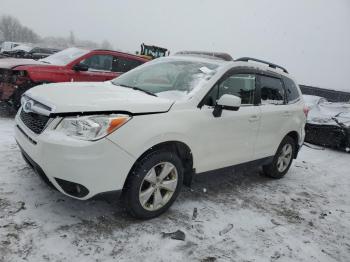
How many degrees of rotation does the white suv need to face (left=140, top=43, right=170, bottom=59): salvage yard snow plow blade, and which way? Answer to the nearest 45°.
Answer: approximately 135° to its right

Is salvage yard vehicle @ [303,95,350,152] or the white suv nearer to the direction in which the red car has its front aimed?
the white suv

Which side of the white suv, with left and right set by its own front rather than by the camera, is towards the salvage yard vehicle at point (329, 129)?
back

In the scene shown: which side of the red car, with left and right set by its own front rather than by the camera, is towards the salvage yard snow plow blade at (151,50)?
back

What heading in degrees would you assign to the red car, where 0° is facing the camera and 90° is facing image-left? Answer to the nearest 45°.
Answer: approximately 45°

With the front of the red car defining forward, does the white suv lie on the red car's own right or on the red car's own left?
on the red car's own left

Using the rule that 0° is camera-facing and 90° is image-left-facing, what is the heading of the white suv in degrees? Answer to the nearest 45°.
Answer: approximately 45°
